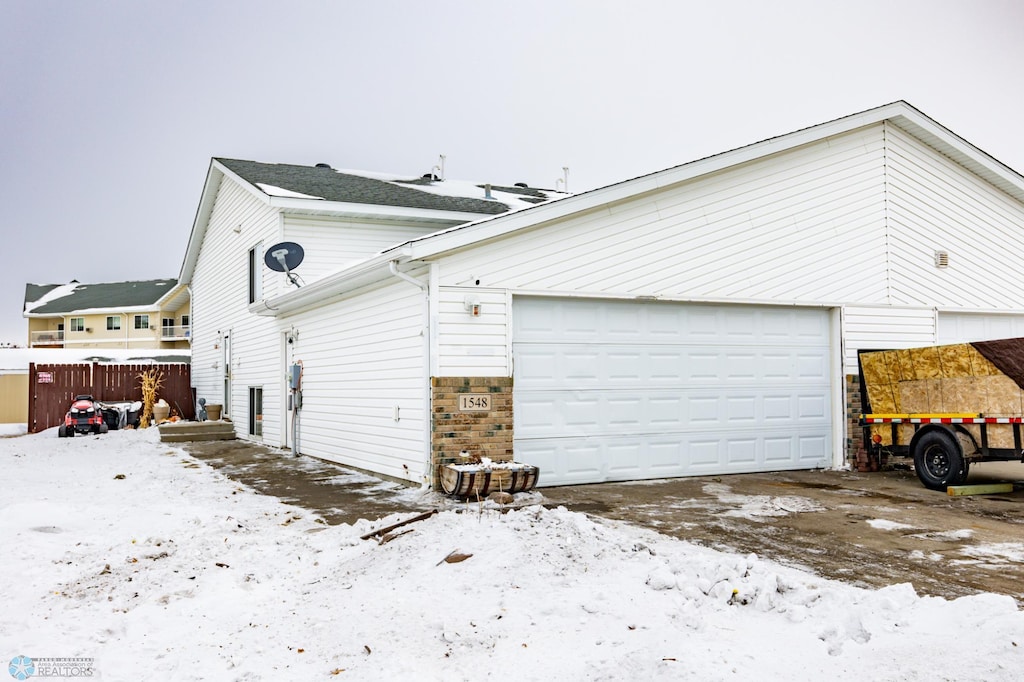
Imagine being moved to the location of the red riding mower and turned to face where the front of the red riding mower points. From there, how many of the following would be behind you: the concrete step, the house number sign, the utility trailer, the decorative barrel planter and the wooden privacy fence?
1

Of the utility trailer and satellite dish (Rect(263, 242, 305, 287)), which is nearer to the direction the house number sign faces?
the utility trailer

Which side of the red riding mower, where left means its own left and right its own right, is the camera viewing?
front

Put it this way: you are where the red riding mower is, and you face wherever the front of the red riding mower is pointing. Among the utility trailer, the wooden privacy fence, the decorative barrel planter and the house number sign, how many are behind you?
1

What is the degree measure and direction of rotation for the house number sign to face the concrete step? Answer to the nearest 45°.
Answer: approximately 135° to its right

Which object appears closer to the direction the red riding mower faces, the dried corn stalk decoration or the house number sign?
the house number sign

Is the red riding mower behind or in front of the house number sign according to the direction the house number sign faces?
behind

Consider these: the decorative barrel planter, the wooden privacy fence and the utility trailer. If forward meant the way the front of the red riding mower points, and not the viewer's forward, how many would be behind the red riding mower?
1

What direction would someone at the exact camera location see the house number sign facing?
facing the viewer

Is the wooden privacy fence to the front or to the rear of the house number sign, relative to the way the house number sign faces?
to the rear

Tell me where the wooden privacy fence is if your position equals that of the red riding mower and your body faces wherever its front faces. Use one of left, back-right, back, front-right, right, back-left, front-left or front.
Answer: back

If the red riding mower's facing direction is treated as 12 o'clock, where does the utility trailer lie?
The utility trailer is roughly at 11 o'clock from the red riding mower.

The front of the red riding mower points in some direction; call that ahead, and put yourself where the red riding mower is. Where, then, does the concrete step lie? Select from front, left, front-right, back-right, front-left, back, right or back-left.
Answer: front-left

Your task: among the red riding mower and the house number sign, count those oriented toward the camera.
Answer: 2
